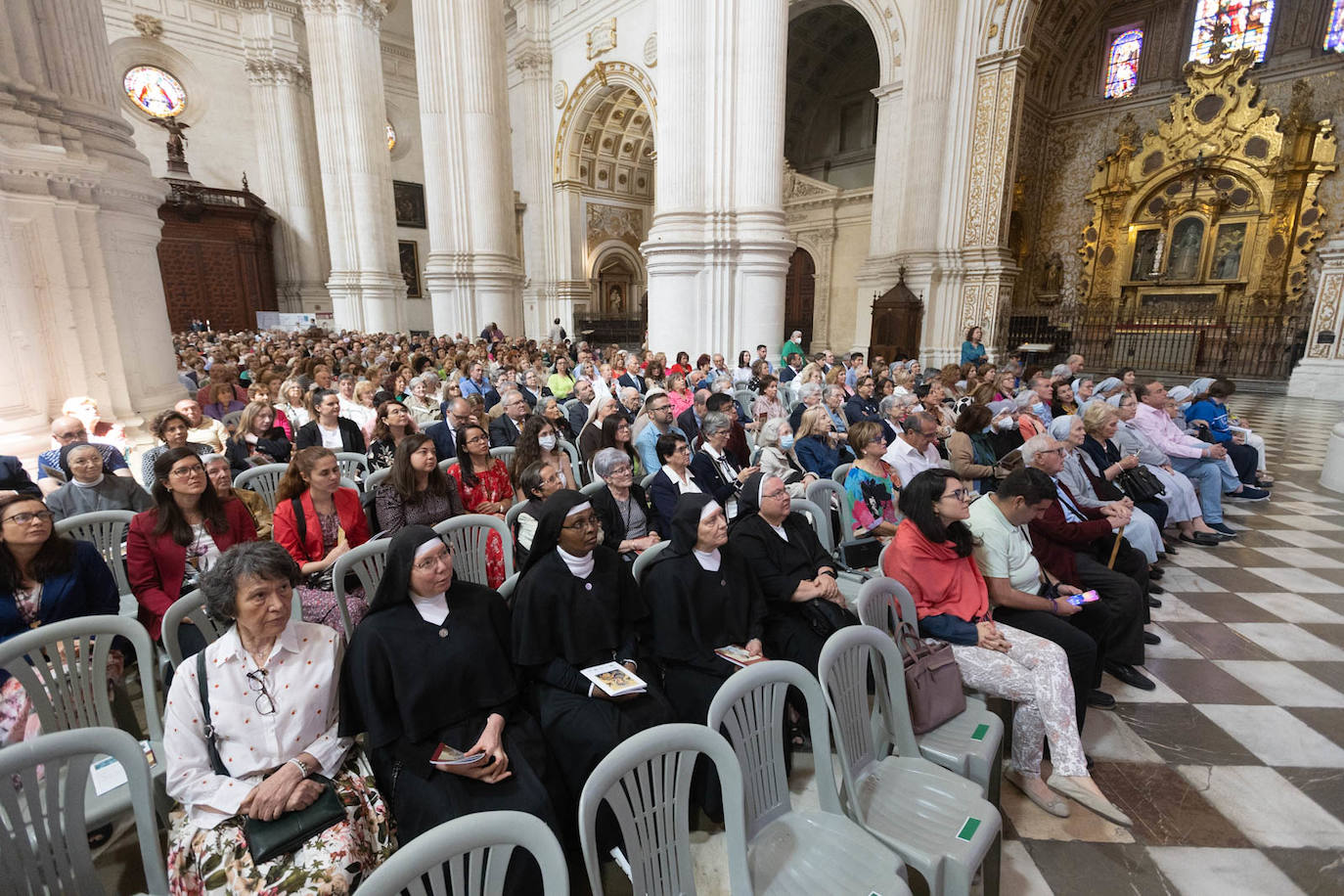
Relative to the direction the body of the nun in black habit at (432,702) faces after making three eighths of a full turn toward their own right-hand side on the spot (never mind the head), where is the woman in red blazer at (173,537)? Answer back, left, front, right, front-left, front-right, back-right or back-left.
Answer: front-right

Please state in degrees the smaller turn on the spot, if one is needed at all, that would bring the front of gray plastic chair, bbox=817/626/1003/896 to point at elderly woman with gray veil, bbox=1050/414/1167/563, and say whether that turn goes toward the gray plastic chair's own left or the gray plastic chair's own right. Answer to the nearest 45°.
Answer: approximately 135° to the gray plastic chair's own left

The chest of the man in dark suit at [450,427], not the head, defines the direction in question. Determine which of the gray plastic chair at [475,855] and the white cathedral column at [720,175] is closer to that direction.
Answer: the gray plastic chair

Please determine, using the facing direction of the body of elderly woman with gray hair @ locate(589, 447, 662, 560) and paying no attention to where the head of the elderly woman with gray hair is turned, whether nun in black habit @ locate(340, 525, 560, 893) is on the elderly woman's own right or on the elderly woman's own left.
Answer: on the elderly woman's own right
